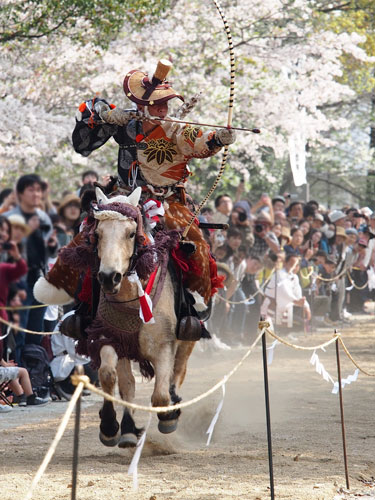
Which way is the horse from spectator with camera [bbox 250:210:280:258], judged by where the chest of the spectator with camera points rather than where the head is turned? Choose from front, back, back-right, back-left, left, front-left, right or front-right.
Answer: front-left

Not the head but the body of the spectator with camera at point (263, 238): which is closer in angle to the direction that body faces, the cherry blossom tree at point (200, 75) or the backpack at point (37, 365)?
the backpack

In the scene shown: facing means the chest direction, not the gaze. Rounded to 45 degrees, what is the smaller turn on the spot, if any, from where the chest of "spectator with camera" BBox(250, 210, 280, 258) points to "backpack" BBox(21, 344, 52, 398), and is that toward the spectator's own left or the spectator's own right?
approximately 45° to the spectator's own left

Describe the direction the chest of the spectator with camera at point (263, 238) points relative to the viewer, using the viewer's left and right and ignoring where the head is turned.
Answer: facing the viewer and to the left of the viewer

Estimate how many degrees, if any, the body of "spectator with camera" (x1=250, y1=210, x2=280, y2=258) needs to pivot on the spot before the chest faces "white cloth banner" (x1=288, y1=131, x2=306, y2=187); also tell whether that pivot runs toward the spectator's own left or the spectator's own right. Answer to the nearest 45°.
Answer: approximately 135° to the spectator's own right

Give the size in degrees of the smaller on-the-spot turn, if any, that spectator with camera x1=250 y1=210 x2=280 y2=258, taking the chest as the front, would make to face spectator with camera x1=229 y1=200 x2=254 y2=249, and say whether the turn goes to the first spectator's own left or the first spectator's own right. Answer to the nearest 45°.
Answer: approximately 90° to the first spectator's own right
